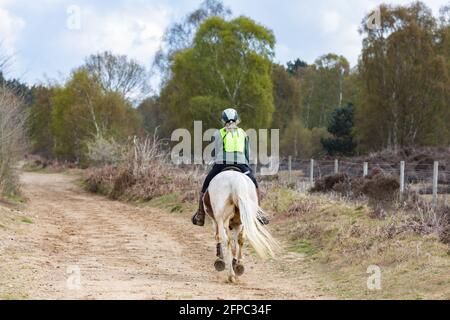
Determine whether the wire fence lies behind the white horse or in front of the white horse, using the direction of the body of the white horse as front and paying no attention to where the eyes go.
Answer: in front

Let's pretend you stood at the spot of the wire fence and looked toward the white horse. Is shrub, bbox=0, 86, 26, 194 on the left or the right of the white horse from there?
right

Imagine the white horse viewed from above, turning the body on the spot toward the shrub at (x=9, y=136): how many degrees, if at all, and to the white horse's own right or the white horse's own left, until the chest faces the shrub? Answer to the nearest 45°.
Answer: approximately 45° to the white horse's own left

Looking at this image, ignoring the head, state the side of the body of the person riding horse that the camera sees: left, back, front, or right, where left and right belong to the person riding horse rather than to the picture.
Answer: back

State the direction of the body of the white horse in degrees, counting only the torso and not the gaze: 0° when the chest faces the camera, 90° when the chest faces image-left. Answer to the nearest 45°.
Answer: approximately 180°
